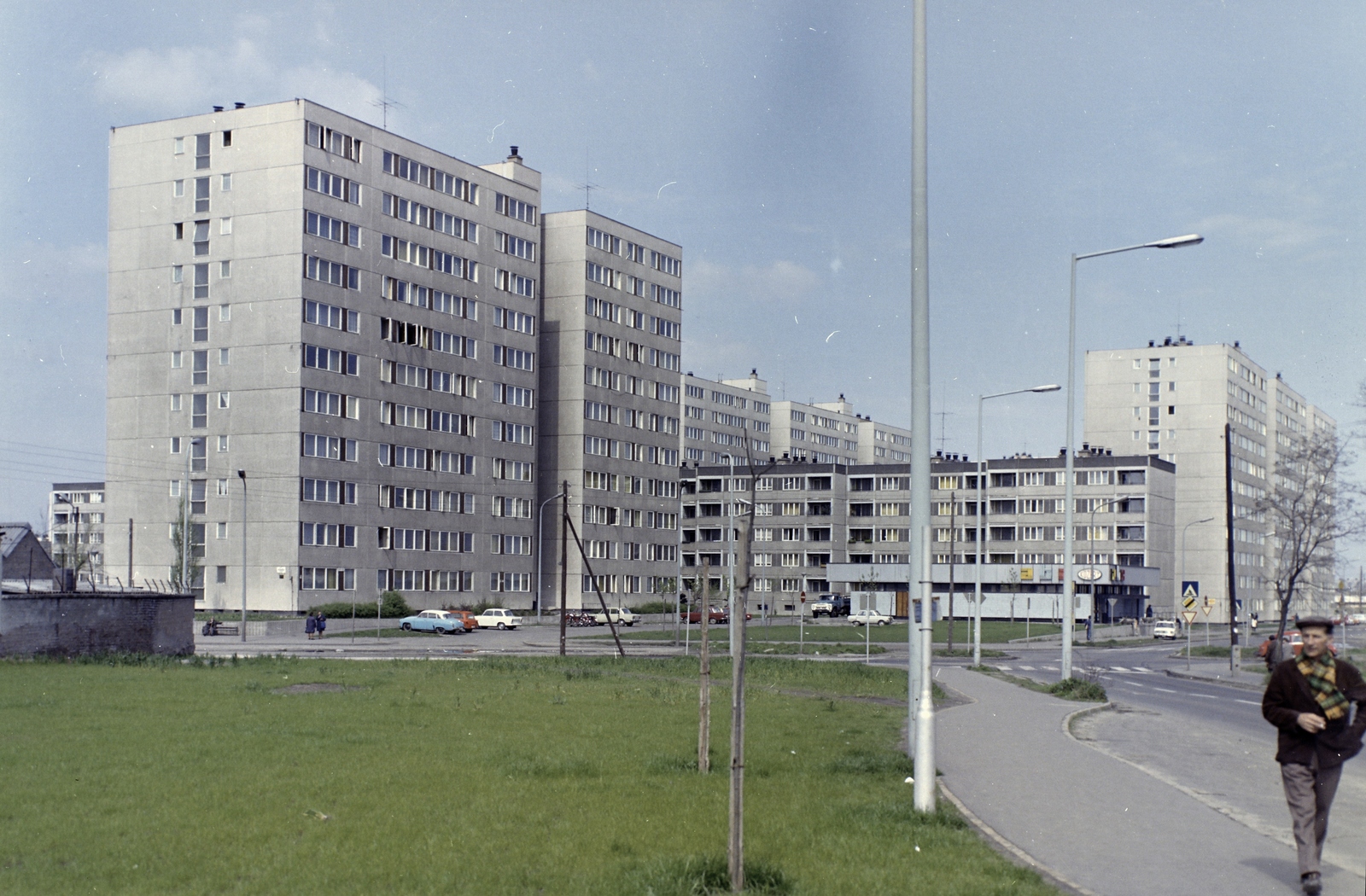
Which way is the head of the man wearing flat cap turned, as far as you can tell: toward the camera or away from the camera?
toward the camera

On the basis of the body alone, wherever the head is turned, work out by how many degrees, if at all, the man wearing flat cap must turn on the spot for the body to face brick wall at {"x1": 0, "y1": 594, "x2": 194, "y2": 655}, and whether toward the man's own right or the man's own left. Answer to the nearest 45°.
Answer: approximately 135° to the man's own right

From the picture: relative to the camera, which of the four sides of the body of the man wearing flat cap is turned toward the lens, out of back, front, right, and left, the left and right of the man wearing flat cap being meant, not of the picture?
front

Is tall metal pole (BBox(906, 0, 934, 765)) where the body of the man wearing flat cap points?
no

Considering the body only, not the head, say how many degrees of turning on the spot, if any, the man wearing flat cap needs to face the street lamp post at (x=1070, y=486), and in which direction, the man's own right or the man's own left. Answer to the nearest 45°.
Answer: approximately 180°

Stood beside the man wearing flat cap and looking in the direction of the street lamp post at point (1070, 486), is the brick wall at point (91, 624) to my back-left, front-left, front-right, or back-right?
front-left

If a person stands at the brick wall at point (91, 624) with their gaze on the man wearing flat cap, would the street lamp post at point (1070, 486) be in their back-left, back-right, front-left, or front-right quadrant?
front-left
